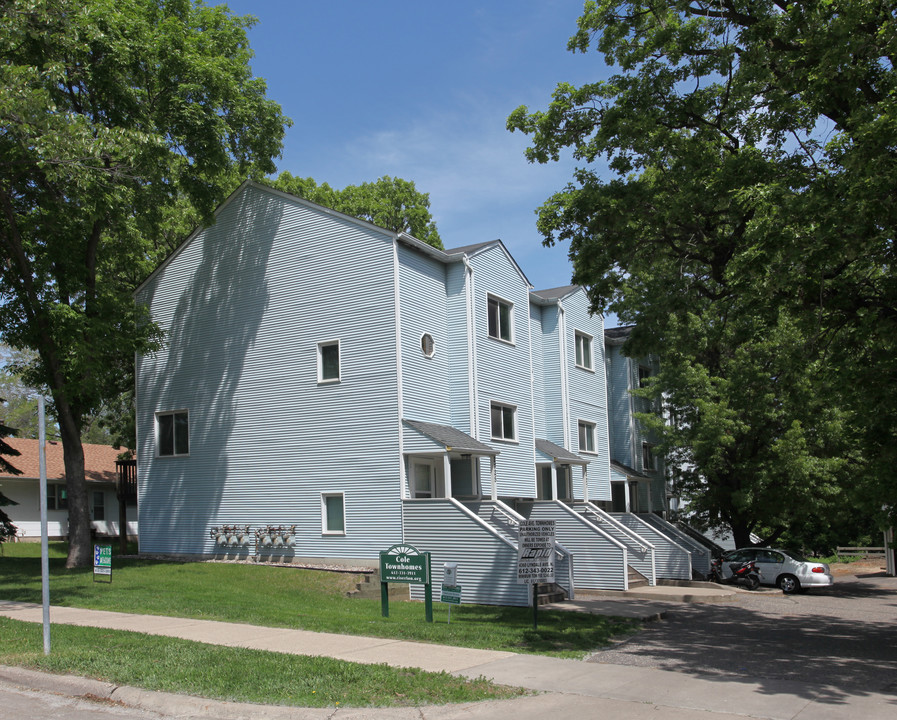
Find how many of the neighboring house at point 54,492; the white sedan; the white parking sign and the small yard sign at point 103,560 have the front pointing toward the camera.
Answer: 3

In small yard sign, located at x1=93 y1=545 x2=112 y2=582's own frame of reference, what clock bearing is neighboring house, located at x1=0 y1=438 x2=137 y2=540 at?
The neighboring house is roughly at 6 o'clock from the small yard sign.

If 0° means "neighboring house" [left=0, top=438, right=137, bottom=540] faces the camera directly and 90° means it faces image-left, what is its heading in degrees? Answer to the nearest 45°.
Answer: approximately 0°

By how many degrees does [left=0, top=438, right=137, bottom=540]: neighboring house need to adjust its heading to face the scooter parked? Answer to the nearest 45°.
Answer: approximately 45° to its left

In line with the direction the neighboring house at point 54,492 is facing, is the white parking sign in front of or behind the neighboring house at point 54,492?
in front

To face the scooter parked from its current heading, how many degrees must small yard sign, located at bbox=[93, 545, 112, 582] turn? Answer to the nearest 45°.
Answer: approximately 90° to its left

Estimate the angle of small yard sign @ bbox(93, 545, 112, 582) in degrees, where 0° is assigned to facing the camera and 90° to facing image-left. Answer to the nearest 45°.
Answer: approximately 0°

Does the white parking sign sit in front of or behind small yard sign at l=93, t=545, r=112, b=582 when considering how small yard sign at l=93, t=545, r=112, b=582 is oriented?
in front

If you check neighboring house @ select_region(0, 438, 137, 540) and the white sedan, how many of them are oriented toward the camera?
1
